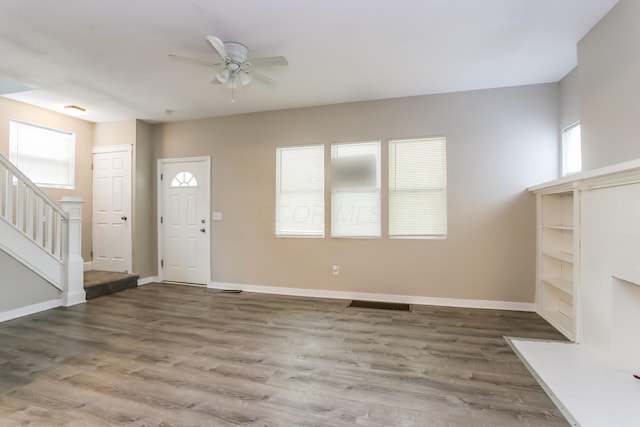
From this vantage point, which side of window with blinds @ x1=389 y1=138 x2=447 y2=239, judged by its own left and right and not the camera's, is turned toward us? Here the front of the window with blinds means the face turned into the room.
front

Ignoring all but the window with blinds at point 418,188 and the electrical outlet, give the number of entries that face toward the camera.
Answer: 2

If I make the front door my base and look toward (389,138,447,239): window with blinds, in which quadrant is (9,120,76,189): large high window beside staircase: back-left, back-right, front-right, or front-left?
back-right

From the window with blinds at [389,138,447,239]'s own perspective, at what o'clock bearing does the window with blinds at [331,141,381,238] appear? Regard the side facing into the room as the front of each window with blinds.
the window with blinds at [331,141,381,238] is roughly at 3 o'clock from the window with blinds at [389,138,447,239].

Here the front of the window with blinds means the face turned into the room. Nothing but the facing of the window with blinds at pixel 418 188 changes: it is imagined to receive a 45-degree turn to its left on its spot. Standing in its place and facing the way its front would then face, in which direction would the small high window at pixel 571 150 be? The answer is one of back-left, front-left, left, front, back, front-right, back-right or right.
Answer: front-left

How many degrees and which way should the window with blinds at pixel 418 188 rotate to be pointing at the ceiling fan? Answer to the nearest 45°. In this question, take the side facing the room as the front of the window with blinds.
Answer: approximately 45° to its right

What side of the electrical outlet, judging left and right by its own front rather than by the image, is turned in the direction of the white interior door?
right

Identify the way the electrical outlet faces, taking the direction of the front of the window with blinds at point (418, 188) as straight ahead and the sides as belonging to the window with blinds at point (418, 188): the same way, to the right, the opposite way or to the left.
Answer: the same way

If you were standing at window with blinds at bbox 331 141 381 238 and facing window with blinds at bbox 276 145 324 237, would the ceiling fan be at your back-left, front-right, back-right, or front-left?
front-left

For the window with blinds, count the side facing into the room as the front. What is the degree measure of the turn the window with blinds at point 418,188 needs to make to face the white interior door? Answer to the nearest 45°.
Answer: approximately 90° to its right

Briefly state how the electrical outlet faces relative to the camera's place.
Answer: facing the viewer

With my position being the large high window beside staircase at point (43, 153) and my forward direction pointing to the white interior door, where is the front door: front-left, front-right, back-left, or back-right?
front-right

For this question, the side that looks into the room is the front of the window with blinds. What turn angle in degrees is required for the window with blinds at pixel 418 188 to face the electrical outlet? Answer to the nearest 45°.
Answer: approximately 90° to its right
